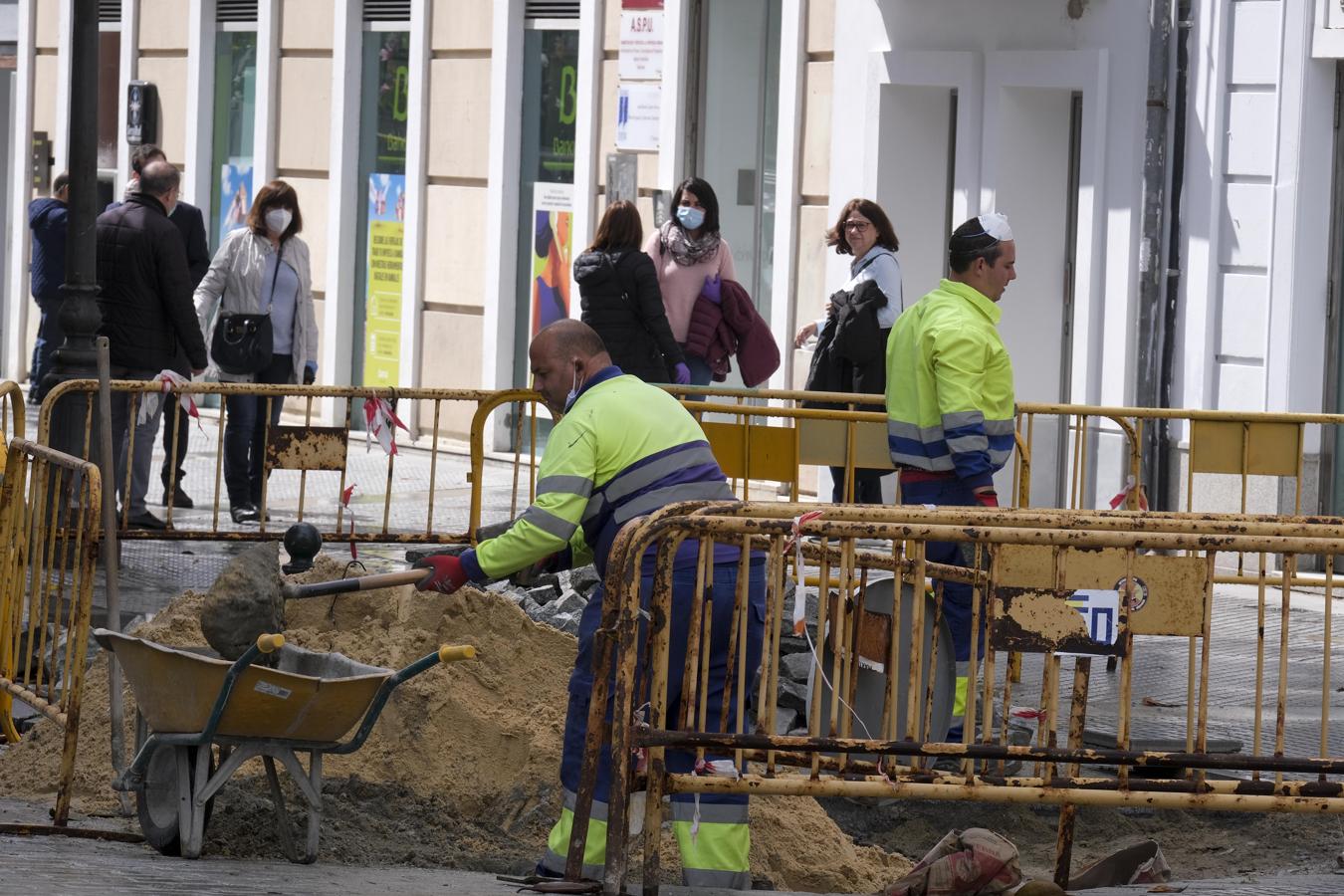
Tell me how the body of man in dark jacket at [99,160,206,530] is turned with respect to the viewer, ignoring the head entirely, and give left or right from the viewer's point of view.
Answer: facing away from the viewer and to the right of the viewer

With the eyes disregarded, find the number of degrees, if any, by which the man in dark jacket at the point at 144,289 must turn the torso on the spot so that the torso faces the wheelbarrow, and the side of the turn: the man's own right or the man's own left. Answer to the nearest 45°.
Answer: approximately 135° to the man's own right

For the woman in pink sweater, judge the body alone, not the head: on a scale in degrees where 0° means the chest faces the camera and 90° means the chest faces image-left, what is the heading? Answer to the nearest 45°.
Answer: approximately 0°

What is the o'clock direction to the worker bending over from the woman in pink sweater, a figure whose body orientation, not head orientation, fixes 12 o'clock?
The worker bending over is roughly at 12 o'clock from the woman in pink sweater.

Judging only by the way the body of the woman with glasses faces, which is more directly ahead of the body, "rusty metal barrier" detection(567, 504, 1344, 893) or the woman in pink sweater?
the rusty metal barrier

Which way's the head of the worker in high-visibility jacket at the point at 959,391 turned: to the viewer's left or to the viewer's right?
to the viewer's right

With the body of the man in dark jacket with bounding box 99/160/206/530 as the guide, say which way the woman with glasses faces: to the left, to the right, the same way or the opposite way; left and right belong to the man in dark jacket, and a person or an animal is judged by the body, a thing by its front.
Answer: the opposite way

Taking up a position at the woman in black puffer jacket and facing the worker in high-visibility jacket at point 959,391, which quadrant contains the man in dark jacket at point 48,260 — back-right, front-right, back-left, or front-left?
back-right

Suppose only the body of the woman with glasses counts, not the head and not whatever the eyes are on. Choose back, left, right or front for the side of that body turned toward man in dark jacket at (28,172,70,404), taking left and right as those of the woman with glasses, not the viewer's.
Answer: right

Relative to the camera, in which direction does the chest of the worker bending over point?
to the viewer's left

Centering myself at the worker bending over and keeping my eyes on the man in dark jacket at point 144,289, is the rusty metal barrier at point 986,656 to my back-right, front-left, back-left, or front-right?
back-right
